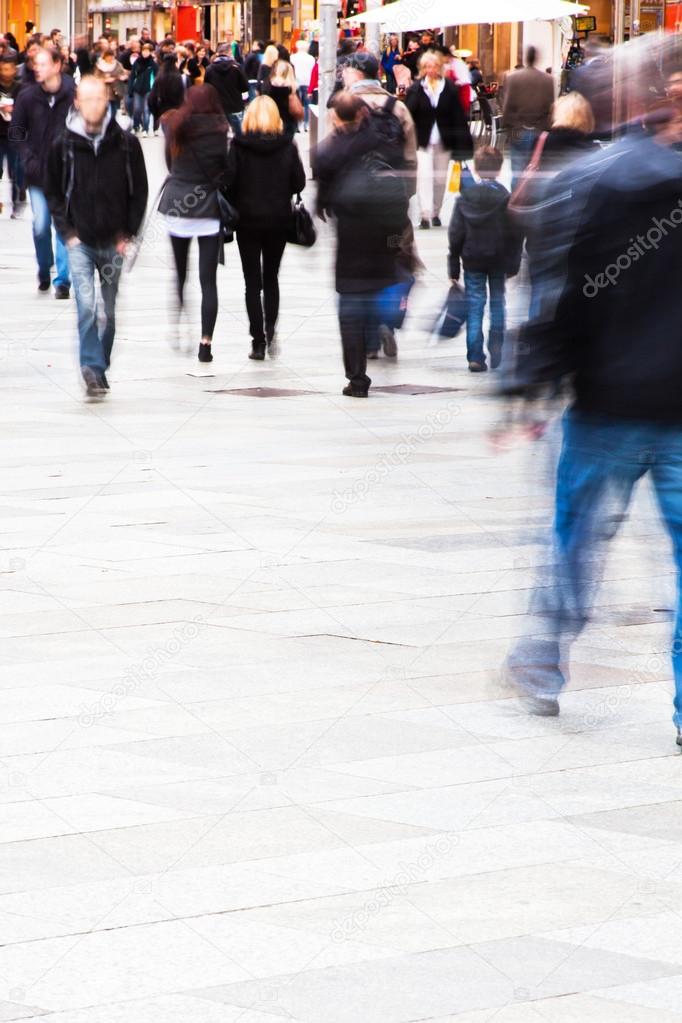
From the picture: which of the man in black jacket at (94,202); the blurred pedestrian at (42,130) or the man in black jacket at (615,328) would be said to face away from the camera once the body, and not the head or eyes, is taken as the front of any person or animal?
the man in black jacket at (615,328)

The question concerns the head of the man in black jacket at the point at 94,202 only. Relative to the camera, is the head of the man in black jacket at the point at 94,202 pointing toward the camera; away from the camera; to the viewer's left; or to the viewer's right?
toward the camera

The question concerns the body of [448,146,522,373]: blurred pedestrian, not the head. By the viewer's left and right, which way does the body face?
facing away from the viewer

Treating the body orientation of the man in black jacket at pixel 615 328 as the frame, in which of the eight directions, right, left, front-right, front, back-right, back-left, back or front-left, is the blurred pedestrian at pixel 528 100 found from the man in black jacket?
front

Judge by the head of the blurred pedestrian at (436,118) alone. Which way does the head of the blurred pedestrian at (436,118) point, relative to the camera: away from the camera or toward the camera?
toward the camera

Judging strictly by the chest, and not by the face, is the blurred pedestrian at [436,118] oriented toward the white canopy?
no

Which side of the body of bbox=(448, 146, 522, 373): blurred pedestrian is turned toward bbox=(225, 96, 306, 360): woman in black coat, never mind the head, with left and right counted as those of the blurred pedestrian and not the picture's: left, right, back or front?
left

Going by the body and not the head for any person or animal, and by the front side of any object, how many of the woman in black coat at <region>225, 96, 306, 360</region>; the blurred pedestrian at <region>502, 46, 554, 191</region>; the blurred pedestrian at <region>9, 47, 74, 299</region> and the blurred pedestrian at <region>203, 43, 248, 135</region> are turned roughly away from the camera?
3

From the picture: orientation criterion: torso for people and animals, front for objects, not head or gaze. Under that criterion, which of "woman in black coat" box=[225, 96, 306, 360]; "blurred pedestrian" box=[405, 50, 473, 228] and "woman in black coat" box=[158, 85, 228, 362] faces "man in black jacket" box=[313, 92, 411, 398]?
the blurred pedestrian

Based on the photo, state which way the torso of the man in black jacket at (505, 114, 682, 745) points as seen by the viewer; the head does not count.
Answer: away from the camera

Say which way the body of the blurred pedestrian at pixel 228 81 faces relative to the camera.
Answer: away from the camera

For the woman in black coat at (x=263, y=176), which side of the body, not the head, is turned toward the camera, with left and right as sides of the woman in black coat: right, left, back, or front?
back

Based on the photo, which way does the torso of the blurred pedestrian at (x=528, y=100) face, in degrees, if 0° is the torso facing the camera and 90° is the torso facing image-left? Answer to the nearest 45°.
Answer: approximately 180°

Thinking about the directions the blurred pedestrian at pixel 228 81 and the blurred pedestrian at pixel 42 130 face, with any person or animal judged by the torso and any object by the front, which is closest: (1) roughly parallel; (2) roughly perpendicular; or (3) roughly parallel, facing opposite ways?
roughly parallel, facing opposite ways

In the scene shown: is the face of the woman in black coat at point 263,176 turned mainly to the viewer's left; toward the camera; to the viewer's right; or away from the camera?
away from the camera

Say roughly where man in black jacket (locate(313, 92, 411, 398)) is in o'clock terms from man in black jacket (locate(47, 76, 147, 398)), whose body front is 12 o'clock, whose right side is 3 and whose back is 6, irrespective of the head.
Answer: man in black jacket (locate(313, 92, 411, 398)) is roughly at 9 o'clock from man in black jacket (locate(47, 76, 147, 398)).

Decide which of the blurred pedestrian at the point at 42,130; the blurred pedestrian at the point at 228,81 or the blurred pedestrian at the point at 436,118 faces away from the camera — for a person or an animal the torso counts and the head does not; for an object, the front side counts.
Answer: the blurred pedestrian at the point at 228,81

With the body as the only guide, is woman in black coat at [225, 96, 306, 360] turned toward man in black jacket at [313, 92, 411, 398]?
no

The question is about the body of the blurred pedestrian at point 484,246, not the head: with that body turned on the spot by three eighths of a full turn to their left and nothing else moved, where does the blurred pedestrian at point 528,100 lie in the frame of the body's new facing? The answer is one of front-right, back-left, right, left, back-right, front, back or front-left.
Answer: back-right
